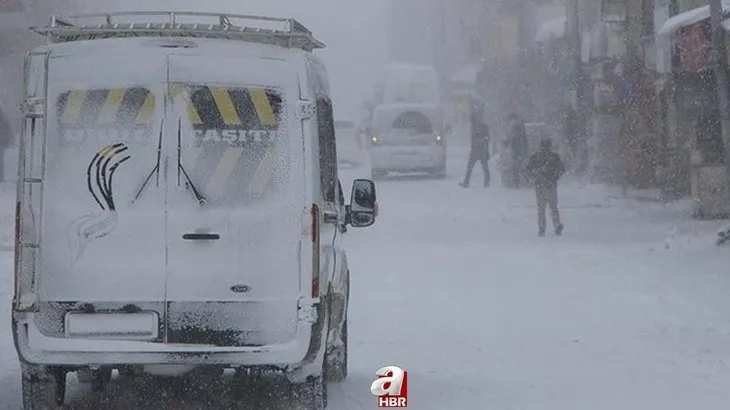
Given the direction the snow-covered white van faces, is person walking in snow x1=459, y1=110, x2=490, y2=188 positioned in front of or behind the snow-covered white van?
in front

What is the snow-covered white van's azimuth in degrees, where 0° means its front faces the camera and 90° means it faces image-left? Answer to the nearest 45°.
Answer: approximately 180°
